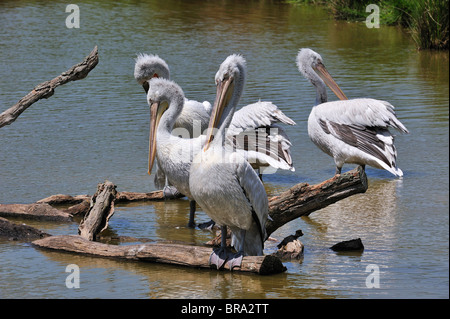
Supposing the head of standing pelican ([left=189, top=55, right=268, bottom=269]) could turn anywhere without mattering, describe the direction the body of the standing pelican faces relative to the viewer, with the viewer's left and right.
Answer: facing the viewer and to the left of the viewer

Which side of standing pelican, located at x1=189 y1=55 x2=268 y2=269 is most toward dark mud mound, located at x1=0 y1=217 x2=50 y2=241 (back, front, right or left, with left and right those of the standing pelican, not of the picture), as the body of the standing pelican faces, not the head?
right

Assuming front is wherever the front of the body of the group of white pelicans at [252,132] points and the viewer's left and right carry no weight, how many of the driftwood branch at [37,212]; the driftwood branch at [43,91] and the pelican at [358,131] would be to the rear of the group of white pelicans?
1

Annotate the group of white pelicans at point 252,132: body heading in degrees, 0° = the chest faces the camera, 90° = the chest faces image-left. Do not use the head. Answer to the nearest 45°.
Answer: approximately 90°

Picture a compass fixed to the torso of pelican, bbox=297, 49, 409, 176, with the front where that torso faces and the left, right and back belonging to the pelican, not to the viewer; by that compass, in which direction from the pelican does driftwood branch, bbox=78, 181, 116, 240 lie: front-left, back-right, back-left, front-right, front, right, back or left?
front-left

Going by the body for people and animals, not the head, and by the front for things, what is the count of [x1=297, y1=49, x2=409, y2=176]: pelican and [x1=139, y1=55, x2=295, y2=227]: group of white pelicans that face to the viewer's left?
2

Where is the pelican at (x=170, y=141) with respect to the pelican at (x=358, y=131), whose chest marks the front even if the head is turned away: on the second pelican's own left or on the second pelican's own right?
on the second pelican's own left

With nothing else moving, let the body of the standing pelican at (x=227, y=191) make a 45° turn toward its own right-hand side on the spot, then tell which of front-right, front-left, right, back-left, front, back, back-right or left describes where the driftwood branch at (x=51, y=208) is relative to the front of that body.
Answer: front-right

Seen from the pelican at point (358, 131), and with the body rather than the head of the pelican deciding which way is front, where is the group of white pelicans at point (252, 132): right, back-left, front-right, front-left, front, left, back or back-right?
front

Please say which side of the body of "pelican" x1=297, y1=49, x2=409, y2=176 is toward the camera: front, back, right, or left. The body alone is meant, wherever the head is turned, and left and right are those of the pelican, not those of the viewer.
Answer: left
